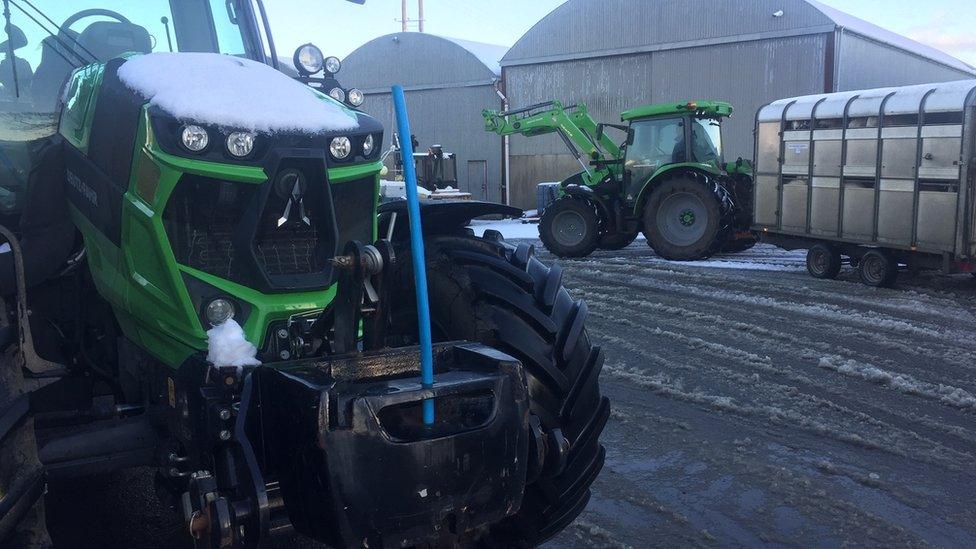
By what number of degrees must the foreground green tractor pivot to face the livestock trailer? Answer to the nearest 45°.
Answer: approximately 90° to its left

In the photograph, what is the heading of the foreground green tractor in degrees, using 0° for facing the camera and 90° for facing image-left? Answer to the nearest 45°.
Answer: approximately 315°

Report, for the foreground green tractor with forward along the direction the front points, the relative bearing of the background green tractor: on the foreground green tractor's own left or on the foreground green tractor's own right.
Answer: on the foreground green tractor's own left

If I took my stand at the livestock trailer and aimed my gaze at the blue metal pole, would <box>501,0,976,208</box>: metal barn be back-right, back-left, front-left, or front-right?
back-right

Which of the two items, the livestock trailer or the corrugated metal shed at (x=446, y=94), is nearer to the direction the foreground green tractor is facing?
the livestock trailer

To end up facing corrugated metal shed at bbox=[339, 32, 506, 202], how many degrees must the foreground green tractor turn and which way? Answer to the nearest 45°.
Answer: approximately 135° to its left
